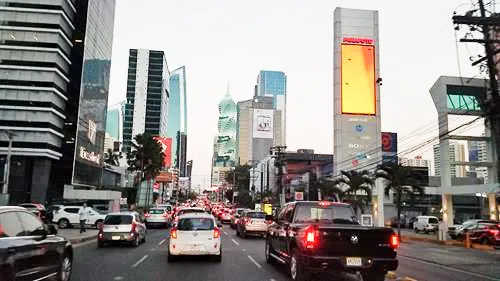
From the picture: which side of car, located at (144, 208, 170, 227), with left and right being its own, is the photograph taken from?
back

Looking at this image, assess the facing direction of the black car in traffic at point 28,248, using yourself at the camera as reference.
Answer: facing away from the viewer and to the right of the viewer

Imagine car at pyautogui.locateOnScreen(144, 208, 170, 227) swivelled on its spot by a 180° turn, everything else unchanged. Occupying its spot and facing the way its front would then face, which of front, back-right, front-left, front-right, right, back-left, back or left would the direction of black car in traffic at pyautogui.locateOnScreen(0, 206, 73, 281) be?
front

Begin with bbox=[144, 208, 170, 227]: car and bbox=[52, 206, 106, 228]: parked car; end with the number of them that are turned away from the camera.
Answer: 1

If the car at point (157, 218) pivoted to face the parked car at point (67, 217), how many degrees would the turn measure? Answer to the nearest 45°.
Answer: approximately 90° to its left

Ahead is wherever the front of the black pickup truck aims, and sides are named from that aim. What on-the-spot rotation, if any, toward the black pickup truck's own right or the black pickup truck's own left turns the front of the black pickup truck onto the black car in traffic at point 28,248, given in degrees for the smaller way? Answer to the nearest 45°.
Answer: approximately 90° to the black pickup truck's own left

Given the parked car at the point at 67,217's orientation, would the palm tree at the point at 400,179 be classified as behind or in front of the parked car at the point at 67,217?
in front

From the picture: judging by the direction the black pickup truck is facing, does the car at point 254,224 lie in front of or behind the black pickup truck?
in front

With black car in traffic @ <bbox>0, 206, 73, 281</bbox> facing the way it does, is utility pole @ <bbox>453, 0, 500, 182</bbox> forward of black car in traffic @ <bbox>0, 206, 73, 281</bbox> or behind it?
forward

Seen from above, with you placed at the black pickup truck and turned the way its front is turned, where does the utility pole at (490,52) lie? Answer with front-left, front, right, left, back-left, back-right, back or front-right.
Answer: right

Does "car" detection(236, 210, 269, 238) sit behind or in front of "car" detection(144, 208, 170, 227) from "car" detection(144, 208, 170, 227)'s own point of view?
behind

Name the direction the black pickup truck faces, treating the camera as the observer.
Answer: facing away from the viewer and to the left of the viewer

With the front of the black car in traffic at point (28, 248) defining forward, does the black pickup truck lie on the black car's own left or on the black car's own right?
on the black car's own right

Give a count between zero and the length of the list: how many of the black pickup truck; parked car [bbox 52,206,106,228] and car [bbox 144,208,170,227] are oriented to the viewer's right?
1

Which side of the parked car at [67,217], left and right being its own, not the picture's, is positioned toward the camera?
right
